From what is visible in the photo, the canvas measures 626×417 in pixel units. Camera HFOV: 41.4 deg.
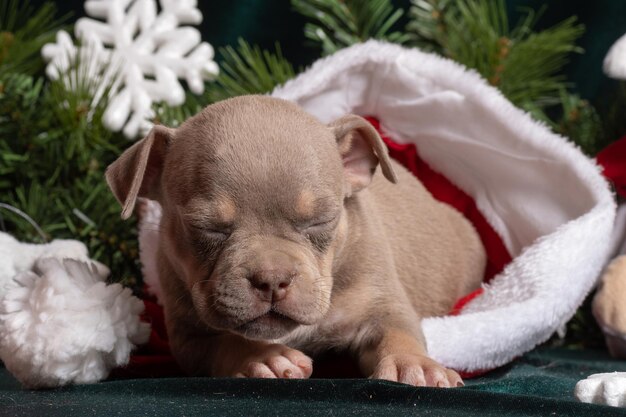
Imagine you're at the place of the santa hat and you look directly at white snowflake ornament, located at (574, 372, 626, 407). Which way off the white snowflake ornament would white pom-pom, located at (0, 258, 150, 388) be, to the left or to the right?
right

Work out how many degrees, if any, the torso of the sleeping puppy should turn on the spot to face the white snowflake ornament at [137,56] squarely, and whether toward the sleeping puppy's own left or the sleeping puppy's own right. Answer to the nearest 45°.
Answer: approximately 90° to the sleeping puppy's own right

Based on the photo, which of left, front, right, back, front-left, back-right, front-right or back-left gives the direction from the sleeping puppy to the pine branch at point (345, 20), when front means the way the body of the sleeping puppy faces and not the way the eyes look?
back-right

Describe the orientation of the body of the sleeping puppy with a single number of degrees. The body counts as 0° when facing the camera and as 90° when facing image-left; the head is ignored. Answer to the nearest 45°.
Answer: approximately 45°

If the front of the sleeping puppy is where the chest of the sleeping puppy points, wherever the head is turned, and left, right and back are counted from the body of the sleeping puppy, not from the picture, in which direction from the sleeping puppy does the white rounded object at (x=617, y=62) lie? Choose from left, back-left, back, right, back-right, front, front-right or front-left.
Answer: back

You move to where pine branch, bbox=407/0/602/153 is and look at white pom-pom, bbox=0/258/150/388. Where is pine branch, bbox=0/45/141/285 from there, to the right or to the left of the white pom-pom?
right

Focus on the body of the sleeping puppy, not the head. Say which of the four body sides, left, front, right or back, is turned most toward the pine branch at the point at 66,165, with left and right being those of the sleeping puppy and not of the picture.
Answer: right

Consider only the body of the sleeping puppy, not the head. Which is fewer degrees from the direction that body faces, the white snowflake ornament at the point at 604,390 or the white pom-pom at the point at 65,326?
the white pom-pom

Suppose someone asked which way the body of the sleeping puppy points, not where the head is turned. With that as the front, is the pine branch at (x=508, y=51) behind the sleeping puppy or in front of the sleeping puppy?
behind
